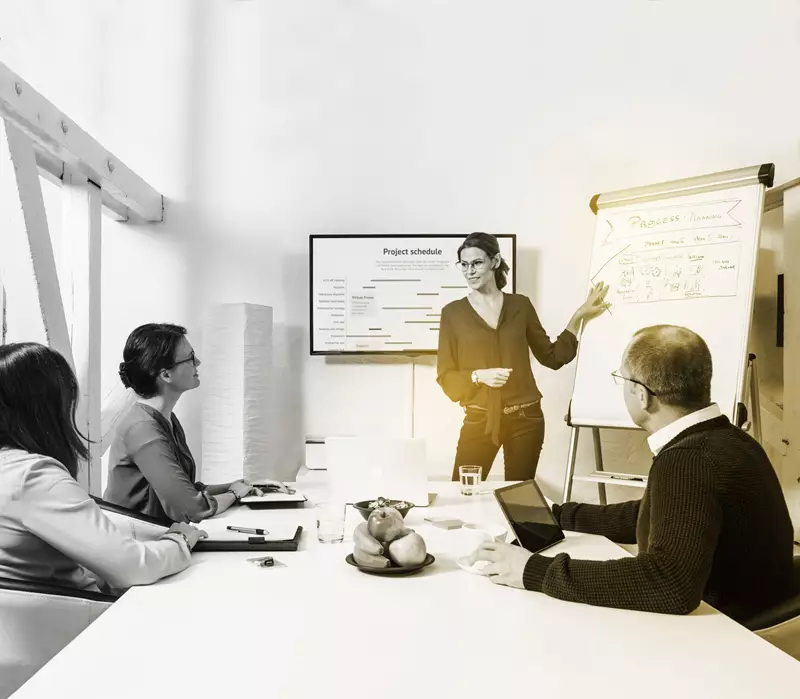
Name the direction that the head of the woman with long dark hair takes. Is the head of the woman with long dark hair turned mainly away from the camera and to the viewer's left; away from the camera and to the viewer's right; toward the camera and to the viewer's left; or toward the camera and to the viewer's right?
away from the camera and to the viewer's right

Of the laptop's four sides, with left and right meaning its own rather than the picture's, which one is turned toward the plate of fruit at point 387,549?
back

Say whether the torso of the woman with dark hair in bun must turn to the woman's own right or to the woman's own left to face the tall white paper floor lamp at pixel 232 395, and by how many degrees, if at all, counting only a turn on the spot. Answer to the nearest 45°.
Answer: approximately 90° to the woman's own left

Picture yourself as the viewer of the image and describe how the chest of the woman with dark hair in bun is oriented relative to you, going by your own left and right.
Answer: facing to the right of the viewer

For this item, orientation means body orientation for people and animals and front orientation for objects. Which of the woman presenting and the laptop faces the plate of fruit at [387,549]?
the woman presenting

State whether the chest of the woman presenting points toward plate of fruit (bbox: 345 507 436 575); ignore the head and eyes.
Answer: yes

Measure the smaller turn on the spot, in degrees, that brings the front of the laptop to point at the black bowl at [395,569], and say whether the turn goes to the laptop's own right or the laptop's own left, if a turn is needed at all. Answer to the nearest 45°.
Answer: approximately 180°

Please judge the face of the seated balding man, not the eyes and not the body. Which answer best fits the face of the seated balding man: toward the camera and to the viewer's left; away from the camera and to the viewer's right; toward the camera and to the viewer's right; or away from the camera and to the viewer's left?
away from the camera and to the viewer's left

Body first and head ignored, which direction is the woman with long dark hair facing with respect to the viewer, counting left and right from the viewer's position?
facing away from the viewer and to the right of the viewer

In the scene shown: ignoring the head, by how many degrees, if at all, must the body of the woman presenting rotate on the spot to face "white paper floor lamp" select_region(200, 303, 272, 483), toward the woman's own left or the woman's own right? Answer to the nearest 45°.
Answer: approximately 90° to the woman's own right

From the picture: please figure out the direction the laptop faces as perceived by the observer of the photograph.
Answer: facing away from the viewer

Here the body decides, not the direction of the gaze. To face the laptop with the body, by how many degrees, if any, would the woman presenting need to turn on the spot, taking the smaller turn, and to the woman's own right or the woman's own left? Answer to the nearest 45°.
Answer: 0° — they already face it
